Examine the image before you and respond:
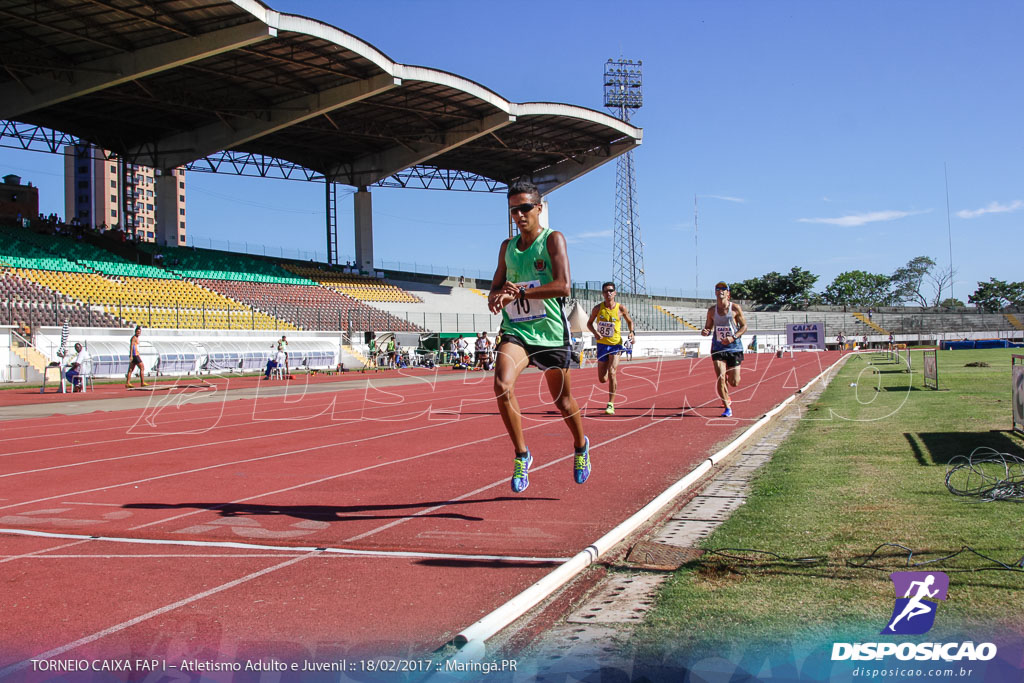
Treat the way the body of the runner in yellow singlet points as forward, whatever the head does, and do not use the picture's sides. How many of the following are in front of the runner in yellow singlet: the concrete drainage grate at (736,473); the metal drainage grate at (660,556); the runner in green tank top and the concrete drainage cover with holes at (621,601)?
4

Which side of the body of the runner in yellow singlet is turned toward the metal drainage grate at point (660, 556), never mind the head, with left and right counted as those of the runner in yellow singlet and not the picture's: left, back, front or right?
front

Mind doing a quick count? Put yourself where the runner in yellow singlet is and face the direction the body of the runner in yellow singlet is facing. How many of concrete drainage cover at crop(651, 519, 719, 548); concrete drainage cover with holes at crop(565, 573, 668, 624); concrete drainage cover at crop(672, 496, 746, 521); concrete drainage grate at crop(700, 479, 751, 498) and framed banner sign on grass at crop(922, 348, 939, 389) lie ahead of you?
4

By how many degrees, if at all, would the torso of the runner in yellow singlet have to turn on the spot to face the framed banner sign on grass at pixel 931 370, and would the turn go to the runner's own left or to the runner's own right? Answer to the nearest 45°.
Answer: approximately 135° to the runner's own left

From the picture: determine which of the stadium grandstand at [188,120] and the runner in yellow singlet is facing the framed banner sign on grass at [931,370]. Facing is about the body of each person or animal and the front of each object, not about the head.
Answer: the stadium grandstand

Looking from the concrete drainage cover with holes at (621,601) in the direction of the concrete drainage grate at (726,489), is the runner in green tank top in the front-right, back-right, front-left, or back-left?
front-left

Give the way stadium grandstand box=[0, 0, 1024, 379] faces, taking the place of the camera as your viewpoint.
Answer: facing the viewer and to the right of the viewer

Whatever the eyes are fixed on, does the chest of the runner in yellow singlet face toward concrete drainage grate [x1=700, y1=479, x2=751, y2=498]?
yes

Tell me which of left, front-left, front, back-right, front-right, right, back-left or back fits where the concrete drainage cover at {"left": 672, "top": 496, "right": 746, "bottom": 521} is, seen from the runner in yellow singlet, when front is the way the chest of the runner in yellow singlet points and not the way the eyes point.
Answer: front

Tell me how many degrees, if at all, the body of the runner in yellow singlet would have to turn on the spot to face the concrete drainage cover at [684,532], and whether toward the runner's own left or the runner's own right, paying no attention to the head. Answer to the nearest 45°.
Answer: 0° — they already face it

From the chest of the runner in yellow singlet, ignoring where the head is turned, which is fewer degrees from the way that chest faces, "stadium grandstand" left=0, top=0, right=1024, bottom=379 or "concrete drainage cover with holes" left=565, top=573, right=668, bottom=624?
the concrete drainage cover with holes

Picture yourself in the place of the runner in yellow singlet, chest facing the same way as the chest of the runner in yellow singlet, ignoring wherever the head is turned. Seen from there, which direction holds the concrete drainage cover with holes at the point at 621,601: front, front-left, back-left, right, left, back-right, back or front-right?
front

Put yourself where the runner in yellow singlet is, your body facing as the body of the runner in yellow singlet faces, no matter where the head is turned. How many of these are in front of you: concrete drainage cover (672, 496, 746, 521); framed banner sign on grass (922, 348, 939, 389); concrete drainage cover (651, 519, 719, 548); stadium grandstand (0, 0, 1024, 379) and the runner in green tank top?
3

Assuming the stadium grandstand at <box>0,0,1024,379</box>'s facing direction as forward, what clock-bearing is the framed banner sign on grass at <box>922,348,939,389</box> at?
The framed banner sign on grass is roughly at 12 o'clock from the stadium grandstand.

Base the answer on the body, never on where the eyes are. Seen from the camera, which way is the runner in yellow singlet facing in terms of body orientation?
toward the camera

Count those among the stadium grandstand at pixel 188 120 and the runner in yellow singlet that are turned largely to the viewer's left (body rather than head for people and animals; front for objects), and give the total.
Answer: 0
